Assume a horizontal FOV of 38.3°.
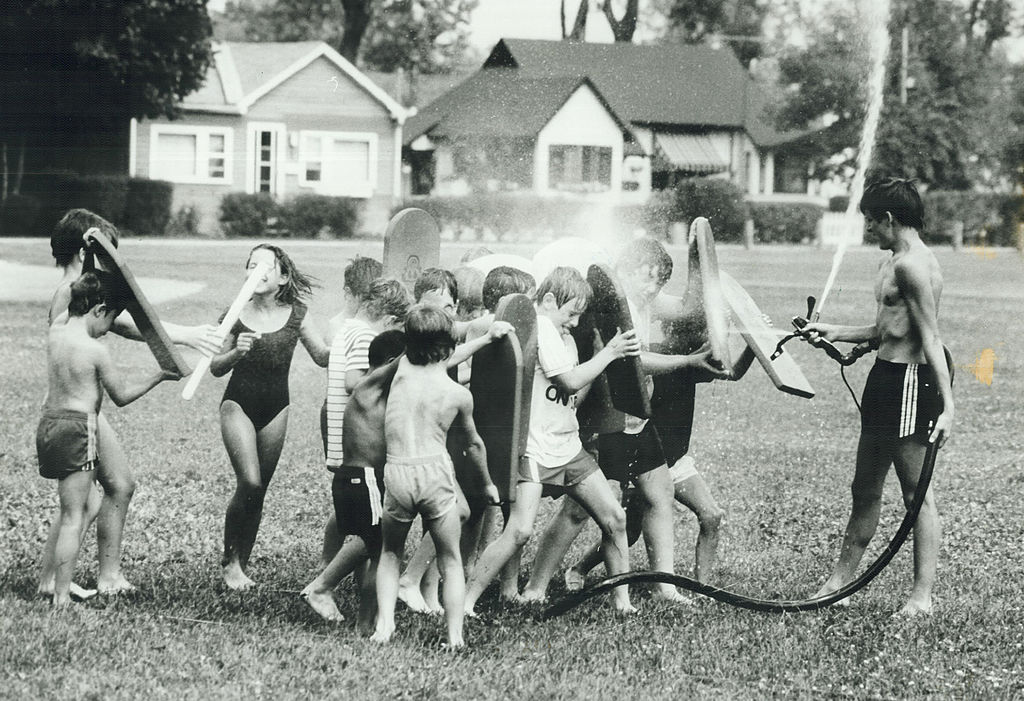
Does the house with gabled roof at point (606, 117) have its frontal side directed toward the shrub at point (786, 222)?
no

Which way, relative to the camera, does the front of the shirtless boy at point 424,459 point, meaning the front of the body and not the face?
away from the camera

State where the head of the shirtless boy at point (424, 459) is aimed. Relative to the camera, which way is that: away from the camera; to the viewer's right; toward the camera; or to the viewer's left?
away from the camera

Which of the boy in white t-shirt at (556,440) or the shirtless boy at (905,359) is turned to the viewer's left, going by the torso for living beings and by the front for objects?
the shirtless boy

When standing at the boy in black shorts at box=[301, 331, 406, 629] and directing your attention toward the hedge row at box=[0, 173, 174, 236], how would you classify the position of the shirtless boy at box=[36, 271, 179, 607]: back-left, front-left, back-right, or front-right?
front-left

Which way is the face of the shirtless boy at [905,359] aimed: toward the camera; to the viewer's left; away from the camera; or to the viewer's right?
to the viewer's left

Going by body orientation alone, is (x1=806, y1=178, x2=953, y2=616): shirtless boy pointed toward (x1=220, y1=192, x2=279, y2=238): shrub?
no

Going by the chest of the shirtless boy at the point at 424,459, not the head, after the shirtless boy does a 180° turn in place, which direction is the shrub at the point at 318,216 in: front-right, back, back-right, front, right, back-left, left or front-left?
back

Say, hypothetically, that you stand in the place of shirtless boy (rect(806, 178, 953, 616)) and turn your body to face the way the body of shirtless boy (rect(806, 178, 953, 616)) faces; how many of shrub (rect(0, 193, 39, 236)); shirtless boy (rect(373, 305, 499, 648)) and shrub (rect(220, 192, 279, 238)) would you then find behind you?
0

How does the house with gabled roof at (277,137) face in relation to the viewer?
toward the camera

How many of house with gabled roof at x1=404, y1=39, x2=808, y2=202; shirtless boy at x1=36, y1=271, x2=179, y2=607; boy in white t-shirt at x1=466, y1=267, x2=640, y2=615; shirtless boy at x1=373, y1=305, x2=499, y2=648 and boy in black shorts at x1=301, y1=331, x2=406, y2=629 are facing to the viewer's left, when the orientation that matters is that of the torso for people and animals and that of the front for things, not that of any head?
0

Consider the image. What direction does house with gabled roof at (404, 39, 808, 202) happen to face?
toward the camera

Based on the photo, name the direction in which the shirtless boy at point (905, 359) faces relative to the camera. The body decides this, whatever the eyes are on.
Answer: to the viewer's left

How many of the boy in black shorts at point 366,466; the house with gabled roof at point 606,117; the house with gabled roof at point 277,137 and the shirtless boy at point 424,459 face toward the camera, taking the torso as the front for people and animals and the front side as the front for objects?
2

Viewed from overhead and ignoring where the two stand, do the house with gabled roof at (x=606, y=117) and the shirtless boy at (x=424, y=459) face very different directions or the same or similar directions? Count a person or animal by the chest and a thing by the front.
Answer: very different directions

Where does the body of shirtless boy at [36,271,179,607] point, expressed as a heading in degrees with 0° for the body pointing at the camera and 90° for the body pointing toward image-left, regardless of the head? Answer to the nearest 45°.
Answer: approximately 225°

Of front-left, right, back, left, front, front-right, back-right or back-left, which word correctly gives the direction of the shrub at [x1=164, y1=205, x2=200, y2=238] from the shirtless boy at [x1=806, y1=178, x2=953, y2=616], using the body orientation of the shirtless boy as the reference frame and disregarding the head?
front-right

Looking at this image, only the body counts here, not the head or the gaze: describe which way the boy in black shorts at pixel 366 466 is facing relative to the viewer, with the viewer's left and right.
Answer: facing away from the viewer and to the right of the viewer
